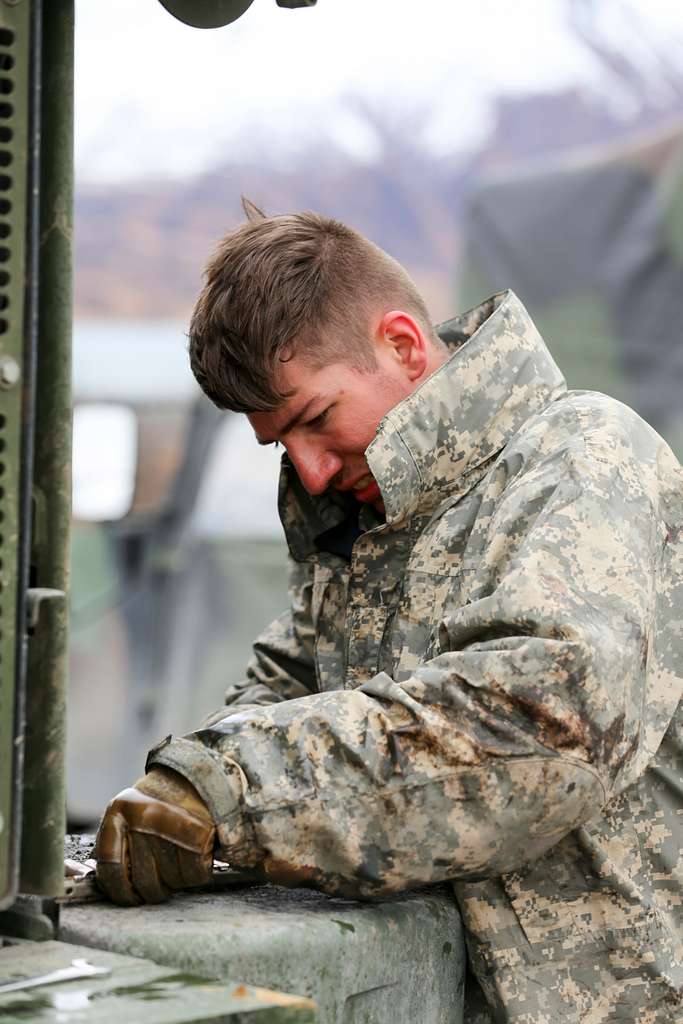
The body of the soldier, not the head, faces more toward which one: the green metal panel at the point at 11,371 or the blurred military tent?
the green metal panel

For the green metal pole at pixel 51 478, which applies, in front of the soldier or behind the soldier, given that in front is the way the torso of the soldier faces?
in front

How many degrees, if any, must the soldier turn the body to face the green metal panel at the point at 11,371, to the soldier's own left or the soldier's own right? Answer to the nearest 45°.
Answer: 0° — they already face it

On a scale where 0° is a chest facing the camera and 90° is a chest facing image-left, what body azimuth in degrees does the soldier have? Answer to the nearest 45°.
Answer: approximately 45°

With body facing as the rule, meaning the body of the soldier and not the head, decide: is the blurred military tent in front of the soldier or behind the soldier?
behind

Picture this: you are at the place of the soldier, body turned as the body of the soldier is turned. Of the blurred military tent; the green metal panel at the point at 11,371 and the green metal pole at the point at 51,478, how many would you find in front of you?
2

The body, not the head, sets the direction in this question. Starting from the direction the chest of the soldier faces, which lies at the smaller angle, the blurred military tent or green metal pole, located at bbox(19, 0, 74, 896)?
the green metal pole

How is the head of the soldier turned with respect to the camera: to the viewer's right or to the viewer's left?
to the viewer's left
